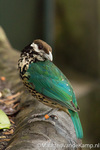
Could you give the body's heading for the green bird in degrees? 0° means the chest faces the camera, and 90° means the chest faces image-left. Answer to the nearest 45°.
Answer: approximately 90°
